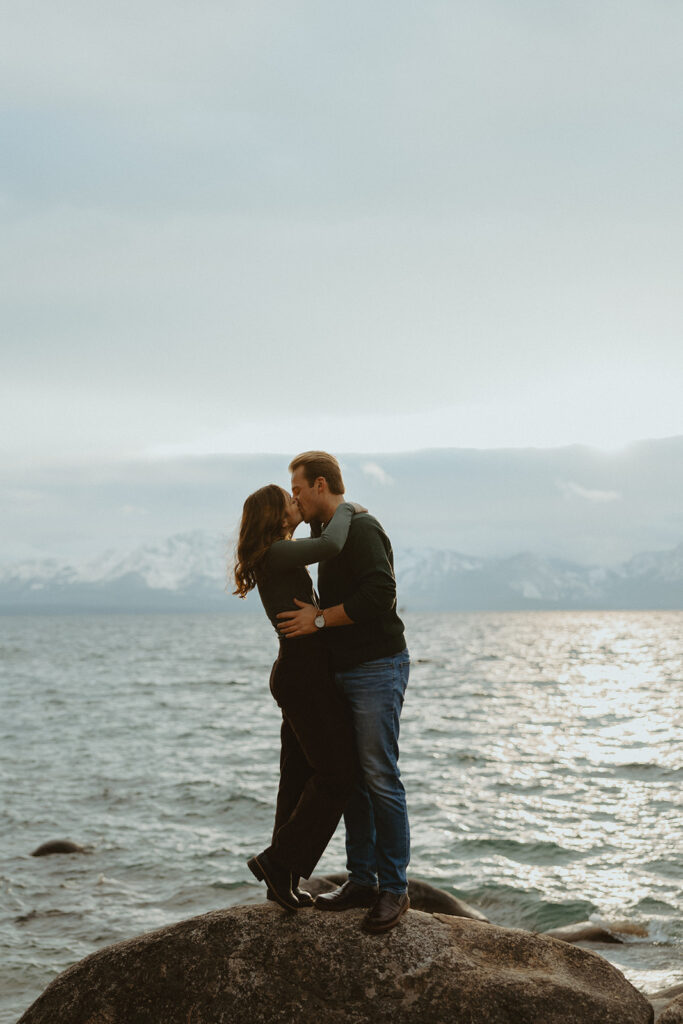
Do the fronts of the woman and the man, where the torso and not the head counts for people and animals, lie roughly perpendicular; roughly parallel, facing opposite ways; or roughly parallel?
roughly parallel, facing opposite ways

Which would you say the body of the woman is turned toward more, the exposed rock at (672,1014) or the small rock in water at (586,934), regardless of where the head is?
the exposed rock

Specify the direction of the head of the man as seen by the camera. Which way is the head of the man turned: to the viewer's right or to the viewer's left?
to the viewer's left

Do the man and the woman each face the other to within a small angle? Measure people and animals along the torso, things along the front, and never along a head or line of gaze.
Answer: yes

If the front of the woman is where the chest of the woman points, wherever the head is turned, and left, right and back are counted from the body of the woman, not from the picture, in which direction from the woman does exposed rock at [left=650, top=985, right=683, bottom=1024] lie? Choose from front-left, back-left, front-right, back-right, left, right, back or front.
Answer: front

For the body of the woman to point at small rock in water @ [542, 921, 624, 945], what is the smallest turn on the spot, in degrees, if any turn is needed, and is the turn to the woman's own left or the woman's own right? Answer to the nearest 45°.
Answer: approximately 45° to the woman's own left

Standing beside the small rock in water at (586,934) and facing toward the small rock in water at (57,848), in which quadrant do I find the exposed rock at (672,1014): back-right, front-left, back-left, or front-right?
back-left

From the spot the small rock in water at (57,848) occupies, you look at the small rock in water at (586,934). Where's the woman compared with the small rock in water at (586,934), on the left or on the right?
right

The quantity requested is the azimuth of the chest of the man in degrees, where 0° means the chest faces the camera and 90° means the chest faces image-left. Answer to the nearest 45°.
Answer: approximately 90°

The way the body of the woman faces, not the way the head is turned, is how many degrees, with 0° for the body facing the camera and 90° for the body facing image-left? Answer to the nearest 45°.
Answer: approximately 270°
